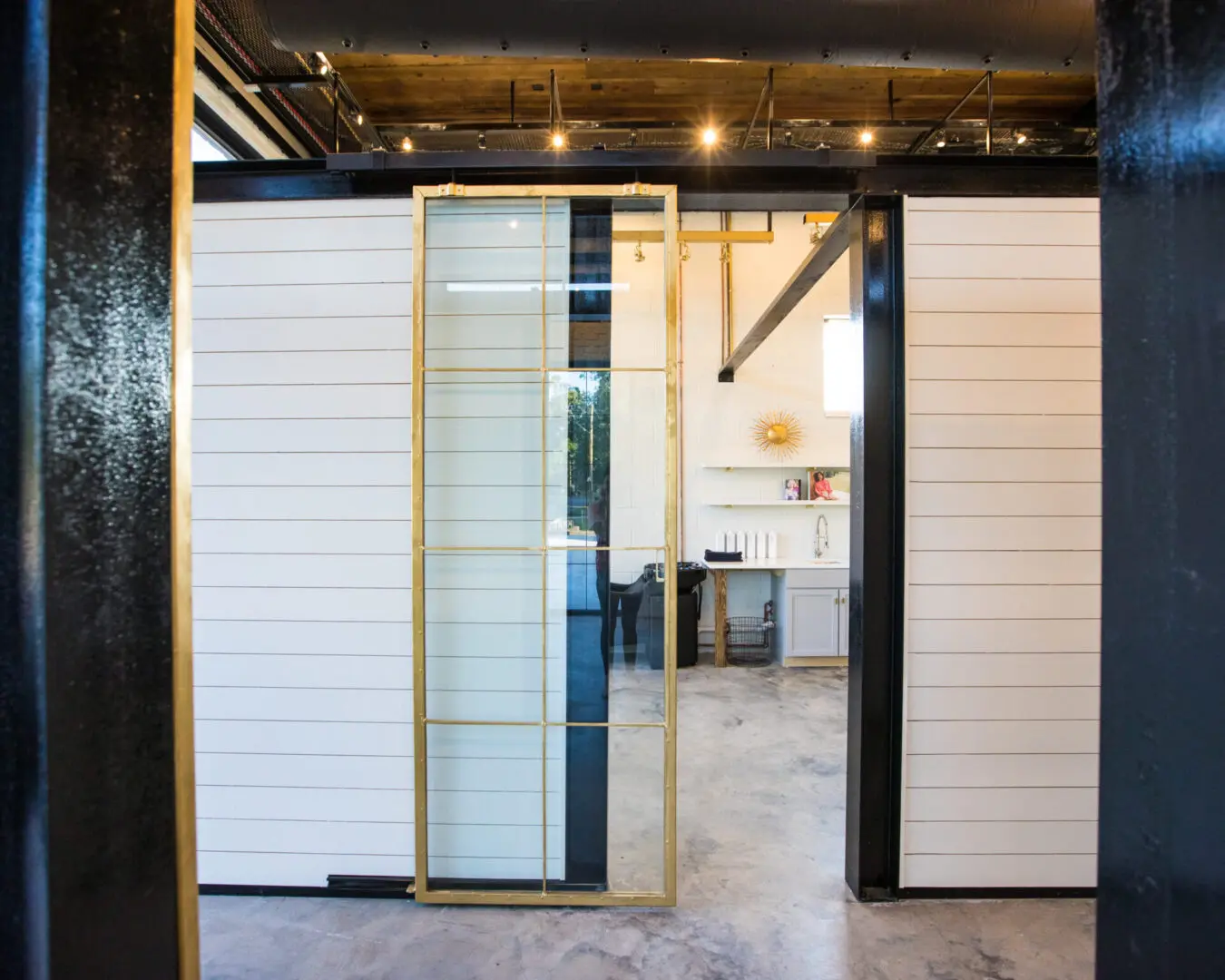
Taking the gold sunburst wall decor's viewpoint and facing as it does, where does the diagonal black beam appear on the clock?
The diagonal black beam is roughly at 12 o'clock from the gold sunburst wall decor.

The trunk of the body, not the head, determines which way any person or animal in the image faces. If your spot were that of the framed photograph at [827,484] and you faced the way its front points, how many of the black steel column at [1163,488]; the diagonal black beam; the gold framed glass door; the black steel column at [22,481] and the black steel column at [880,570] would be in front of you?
5

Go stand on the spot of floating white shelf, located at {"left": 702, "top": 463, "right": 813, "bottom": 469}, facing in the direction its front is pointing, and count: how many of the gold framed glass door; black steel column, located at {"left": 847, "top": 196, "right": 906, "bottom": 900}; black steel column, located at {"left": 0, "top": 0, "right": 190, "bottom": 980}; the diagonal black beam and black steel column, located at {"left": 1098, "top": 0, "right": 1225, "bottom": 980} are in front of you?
5

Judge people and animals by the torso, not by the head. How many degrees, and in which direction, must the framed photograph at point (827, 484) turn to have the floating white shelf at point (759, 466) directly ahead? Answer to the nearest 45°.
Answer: approximately 45° to its right

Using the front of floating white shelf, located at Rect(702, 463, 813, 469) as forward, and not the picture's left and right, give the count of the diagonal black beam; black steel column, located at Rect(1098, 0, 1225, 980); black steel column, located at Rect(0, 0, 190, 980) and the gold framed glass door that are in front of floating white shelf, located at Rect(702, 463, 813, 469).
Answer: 4

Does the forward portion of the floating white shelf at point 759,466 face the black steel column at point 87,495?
yes

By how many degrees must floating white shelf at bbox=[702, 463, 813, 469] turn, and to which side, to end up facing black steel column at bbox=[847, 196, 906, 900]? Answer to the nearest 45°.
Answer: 0° — it already faces it

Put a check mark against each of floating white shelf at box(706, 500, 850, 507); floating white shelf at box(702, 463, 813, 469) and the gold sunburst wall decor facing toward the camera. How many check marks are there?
3

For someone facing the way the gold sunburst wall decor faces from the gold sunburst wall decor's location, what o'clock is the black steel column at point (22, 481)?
The black steel column is roughly at 12 o'clock from the gold sunburst wall decor.

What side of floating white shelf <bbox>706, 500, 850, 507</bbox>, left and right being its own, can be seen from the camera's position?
front

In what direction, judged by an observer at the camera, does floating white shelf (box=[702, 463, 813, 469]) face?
facing the viewer

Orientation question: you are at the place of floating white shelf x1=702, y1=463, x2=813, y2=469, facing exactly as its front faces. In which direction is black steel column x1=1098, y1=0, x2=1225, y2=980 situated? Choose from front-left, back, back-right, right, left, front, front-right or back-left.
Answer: front

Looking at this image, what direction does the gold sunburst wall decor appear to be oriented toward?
toward the camera
